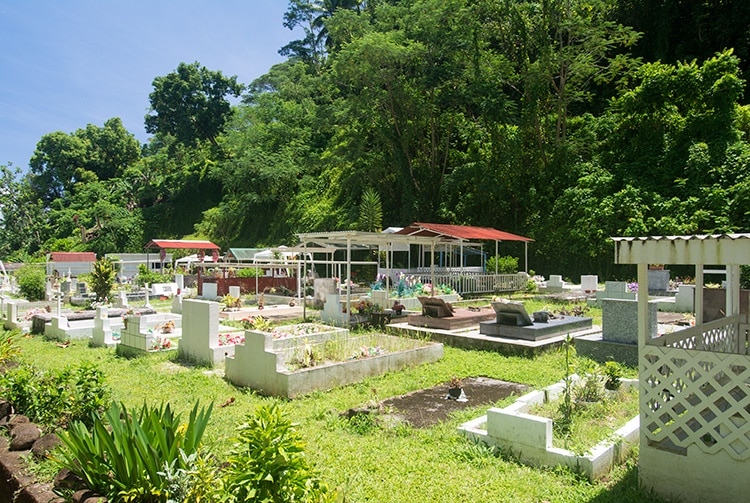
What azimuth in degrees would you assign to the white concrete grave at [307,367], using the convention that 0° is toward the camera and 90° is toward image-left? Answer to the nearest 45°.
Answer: approximately 225°

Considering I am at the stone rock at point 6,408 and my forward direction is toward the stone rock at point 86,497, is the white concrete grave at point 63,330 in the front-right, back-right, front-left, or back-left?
back-left

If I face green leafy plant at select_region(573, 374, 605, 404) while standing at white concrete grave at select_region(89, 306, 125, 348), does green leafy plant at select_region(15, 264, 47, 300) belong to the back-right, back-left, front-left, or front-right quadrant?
back-left
